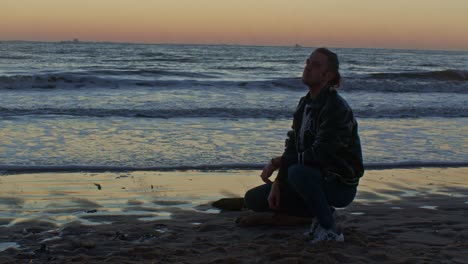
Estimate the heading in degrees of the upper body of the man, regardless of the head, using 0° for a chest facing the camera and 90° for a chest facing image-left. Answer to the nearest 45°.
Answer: approximately 45°
